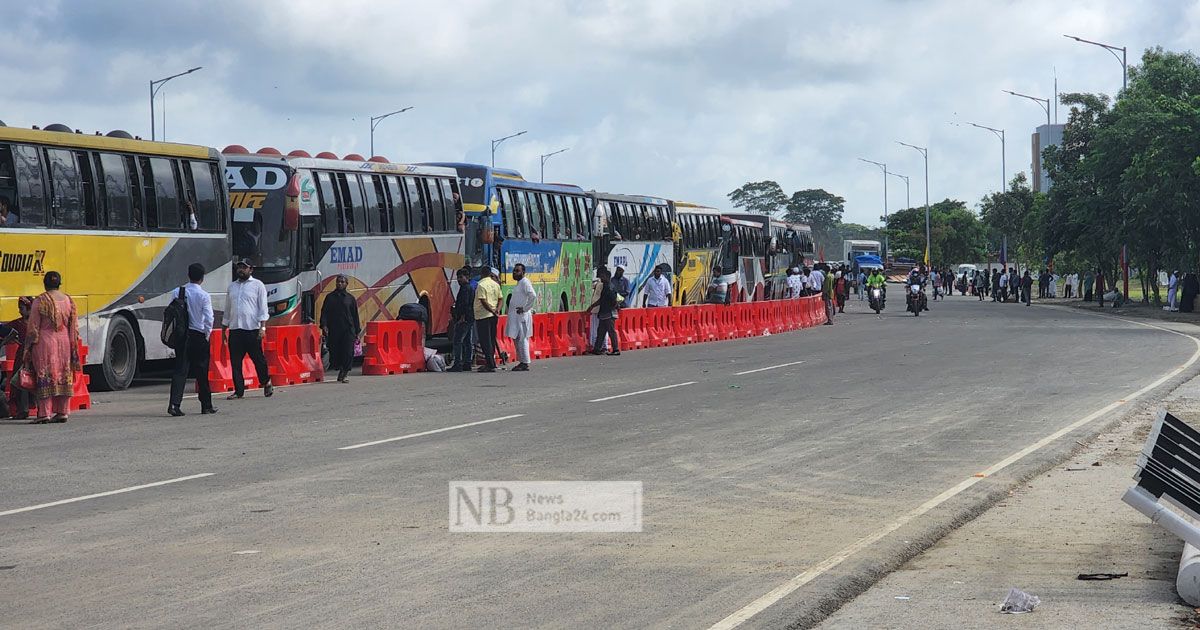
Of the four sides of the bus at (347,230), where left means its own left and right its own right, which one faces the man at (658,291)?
back

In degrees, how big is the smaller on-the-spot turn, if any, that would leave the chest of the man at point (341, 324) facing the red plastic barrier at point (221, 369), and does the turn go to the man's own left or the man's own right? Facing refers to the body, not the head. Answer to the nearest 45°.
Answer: approximately 45° to the man's own right

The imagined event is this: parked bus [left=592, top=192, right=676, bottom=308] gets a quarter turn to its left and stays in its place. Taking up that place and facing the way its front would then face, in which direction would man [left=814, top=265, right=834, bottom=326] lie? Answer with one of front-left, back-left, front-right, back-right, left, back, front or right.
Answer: front-left

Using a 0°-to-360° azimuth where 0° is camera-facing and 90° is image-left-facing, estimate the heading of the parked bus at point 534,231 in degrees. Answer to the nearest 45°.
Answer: approximately 45°

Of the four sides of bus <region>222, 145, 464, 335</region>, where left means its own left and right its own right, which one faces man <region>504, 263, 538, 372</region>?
left

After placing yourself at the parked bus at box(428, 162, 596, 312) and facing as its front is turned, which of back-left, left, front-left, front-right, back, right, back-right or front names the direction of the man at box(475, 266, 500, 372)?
front-left

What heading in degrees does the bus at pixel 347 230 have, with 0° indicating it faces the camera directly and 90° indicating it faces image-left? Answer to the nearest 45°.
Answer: approximately 45°

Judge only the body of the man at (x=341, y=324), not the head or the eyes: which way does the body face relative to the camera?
toward the camera

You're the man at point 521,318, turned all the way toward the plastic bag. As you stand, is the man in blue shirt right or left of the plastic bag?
right
